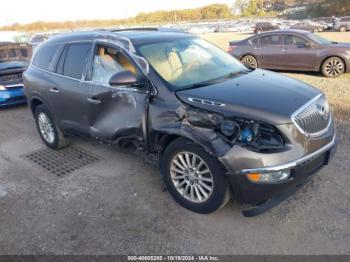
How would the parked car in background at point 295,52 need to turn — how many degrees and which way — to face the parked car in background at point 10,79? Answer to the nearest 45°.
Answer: approximately 135° to its right

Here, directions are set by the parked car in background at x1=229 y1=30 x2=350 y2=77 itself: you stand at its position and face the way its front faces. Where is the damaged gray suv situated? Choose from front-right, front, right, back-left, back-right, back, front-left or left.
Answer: right

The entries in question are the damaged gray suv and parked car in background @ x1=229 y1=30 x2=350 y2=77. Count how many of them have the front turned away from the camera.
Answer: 0

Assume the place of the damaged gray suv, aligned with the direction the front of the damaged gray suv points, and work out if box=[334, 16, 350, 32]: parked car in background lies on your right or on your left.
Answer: on your left

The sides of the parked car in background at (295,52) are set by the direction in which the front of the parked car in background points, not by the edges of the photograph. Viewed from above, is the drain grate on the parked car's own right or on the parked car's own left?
on the parked car's own right

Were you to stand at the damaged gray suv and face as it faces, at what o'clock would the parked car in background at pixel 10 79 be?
The parked car in background is roughly at 6 o'clock from the damaged gray suv.

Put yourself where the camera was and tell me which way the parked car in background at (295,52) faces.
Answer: facing to the right of the viewer

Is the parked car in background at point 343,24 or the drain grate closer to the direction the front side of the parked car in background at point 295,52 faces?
the parked car in background

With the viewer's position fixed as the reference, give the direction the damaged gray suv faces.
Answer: facing the viewer and to the right of the viewer

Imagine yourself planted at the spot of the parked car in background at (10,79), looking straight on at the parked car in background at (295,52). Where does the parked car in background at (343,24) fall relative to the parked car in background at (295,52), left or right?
left
